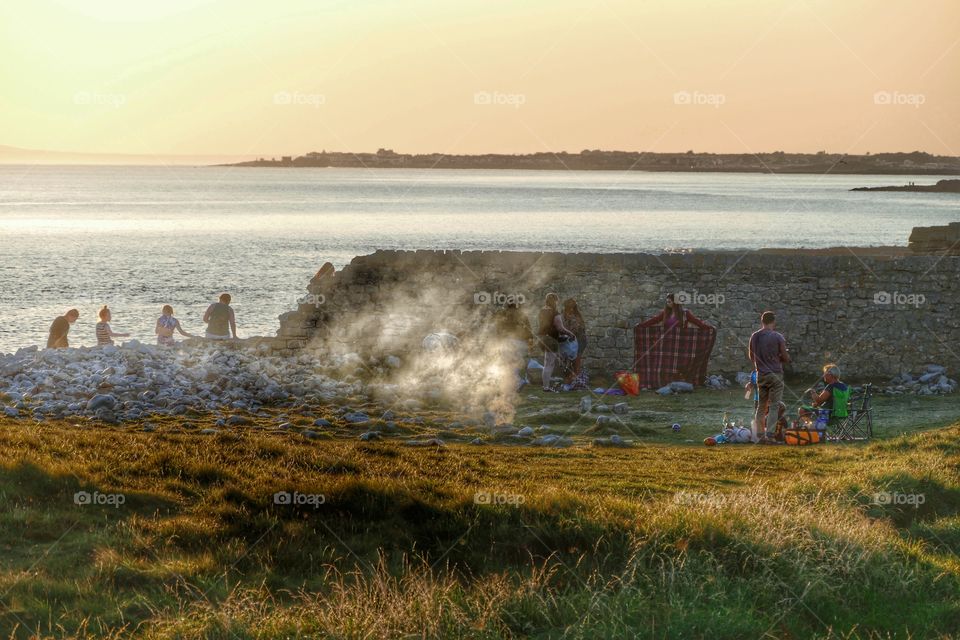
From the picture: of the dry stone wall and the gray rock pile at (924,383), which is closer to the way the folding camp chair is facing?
the dry stone wall

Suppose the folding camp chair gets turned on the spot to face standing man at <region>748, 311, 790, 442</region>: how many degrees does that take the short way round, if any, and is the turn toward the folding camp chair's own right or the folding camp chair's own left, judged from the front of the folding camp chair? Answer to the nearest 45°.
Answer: approximately 45° to the folding camp chair's own left

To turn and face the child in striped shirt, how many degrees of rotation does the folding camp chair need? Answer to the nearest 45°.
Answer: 0° — it already faces them

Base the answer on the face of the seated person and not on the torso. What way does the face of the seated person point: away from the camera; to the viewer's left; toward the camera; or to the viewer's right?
to the viewer's left

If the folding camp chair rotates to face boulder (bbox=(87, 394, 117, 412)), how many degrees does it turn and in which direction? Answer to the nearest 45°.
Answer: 0° — it already faces it

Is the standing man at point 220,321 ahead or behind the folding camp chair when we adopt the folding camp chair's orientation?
ahead

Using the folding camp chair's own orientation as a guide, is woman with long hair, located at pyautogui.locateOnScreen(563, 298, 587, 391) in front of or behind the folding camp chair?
in front

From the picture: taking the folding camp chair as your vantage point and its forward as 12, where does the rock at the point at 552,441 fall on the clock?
The rock is roughly at 11 o'clock from the folding camp chair.

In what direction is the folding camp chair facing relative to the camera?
to the viewer's left
